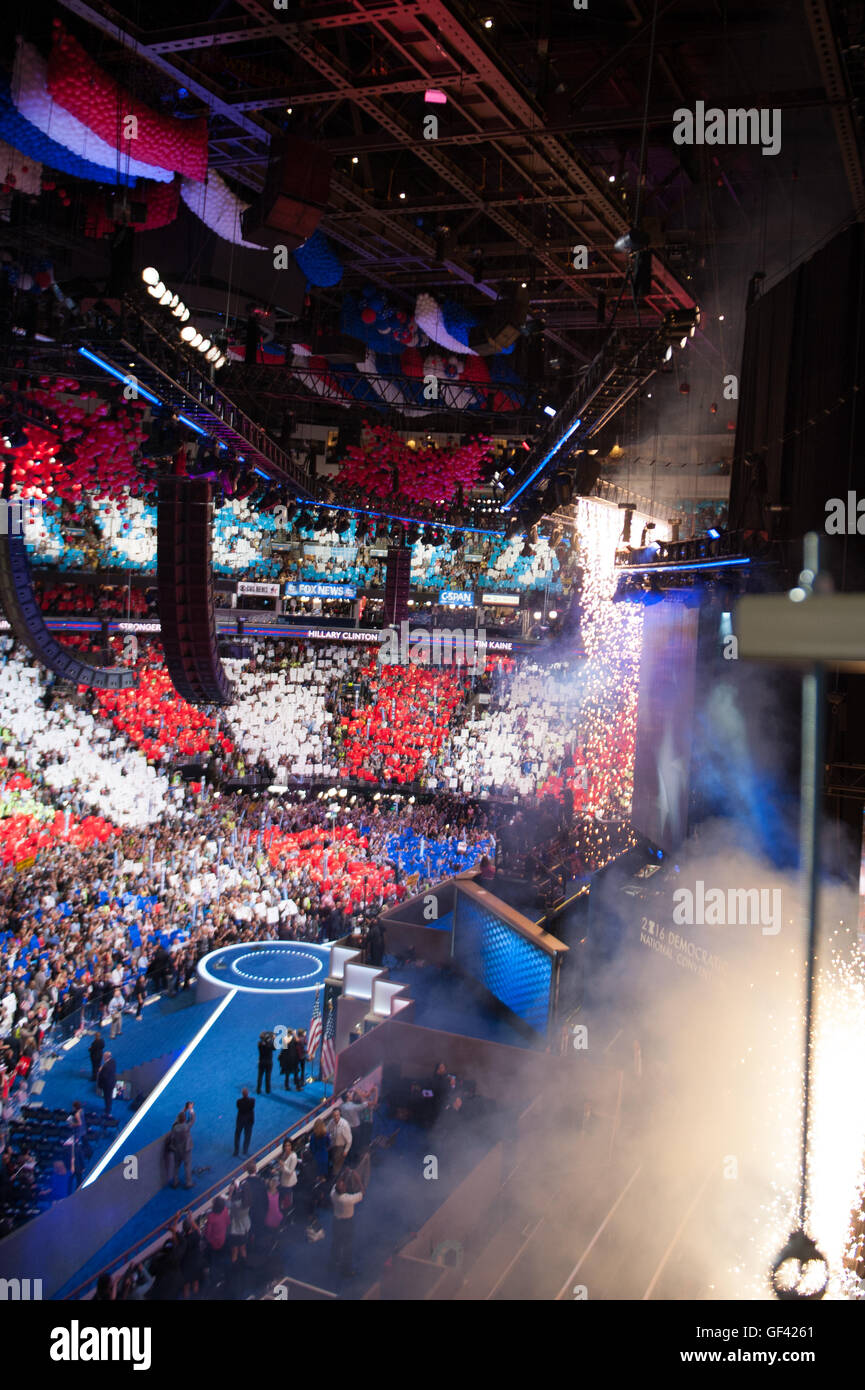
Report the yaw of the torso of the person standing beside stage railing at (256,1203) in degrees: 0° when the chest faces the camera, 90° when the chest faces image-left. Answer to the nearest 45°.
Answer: approximately 135°

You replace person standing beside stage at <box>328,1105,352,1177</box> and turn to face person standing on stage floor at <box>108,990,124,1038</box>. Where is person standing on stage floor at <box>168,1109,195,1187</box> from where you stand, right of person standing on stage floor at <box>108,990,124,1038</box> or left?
left

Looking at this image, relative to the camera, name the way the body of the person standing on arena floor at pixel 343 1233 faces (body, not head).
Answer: away from the camera

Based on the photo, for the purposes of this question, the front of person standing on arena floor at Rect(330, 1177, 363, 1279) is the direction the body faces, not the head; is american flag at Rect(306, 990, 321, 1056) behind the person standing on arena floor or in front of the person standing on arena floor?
in front

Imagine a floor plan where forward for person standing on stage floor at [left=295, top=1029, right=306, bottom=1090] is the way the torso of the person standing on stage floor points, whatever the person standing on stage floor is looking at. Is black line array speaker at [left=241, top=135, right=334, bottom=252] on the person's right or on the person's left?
on the person's left

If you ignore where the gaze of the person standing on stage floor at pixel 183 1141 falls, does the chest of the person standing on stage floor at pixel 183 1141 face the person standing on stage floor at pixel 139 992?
yes

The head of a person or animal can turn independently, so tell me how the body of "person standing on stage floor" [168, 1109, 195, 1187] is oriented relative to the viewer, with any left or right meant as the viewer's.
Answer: facing away from the viewer

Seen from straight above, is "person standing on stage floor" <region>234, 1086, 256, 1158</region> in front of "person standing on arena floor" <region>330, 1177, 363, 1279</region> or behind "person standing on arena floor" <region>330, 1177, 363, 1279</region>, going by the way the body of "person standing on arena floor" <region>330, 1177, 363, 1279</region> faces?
in front
